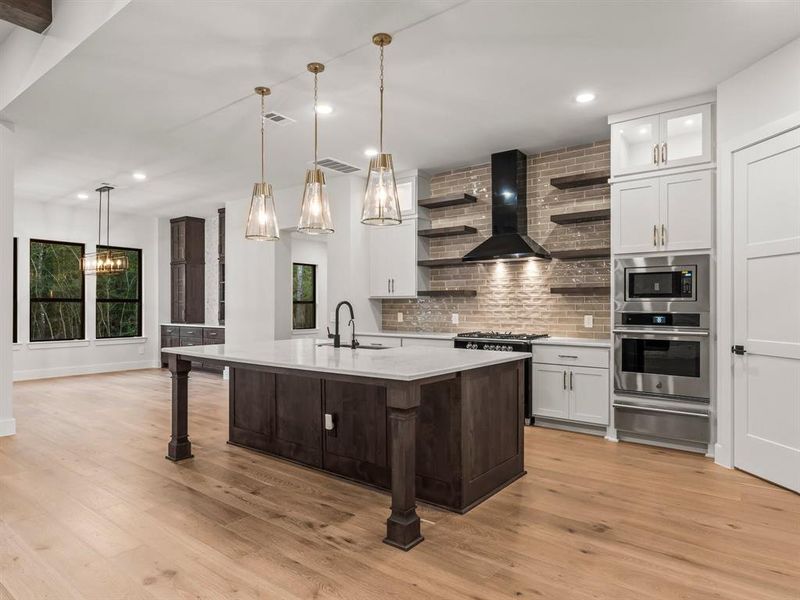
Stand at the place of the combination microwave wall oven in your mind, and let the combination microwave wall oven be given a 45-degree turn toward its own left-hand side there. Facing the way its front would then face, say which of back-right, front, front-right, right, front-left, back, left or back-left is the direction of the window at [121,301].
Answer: back-right

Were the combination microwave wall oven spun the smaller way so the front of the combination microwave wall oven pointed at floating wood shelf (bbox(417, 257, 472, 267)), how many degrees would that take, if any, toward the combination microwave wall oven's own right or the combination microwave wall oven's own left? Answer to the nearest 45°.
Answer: approximately 90° to the combination microwave wall oven's own right

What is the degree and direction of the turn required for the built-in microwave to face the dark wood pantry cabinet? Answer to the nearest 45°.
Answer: approximately 90° to its right

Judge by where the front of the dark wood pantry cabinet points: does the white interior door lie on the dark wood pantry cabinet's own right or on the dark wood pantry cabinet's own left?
on the dark wood pantry cabinet's own left

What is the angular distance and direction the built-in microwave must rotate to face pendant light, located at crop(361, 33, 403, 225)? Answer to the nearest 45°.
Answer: approximately 45° to its right

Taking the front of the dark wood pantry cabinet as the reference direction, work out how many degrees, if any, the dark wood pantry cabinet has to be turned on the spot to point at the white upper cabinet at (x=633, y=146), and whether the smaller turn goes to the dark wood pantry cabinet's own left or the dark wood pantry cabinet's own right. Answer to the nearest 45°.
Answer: approximately 90° to the dark wood pantry cabinet's own left

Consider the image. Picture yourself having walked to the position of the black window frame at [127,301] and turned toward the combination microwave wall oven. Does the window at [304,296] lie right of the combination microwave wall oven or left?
left

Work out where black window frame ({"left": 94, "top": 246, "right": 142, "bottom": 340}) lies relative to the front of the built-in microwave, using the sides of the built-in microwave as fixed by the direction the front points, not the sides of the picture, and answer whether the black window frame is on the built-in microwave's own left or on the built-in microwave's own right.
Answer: on the built-in microwave's own right

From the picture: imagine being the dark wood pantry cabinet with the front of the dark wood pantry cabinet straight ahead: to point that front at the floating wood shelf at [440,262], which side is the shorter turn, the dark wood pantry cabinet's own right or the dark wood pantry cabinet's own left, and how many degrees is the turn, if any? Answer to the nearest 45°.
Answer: approximately 90° to the dark wood pantry cabinet's own left

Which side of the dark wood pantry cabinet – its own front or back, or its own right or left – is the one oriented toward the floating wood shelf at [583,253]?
left

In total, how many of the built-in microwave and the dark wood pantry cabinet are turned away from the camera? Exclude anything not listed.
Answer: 0
